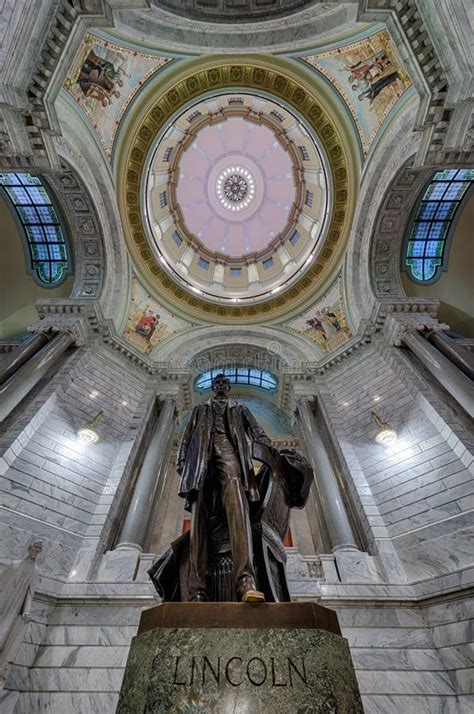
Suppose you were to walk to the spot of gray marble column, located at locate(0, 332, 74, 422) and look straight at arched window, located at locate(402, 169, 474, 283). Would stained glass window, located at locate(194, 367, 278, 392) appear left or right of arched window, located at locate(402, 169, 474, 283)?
left

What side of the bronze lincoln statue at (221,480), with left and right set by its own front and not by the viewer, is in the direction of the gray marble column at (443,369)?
left

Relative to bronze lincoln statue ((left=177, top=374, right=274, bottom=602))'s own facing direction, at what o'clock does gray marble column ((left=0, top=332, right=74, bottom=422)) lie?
The gray marble column is roughly at 4 o'clock from the bronze lincoln statue.

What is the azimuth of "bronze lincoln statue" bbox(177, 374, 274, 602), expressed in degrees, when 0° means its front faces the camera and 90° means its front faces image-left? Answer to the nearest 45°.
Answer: approximately 0°

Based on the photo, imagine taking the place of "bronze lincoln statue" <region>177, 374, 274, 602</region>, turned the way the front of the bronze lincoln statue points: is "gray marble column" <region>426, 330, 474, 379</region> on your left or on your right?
on your left
